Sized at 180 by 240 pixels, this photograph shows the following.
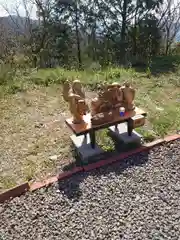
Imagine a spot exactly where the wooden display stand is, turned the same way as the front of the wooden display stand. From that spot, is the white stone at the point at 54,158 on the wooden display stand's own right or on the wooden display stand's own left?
on the wooden display stand's own right

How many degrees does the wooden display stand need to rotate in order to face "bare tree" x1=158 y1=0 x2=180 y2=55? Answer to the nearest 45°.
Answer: approximately 135° to its left

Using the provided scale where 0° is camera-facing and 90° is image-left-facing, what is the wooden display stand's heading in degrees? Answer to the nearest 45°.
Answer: approximately 315°

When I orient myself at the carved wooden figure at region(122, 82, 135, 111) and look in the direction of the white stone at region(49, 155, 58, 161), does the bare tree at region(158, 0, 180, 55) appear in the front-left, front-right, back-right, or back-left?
back-right

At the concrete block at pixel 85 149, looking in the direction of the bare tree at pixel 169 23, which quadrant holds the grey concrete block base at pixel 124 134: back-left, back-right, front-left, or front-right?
front-right
